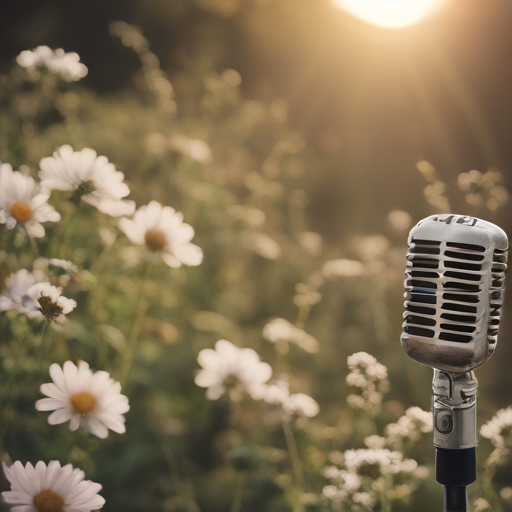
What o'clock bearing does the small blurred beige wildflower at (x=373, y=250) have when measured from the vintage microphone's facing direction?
The small blurred beige wildflower is roughly at 4 o'clock from the vintage microphone.

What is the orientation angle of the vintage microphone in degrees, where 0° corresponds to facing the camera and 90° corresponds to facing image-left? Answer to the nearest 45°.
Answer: approximately 45°

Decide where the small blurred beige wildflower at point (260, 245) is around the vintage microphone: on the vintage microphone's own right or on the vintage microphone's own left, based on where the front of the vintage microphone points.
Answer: on the vintage microphone's own right
